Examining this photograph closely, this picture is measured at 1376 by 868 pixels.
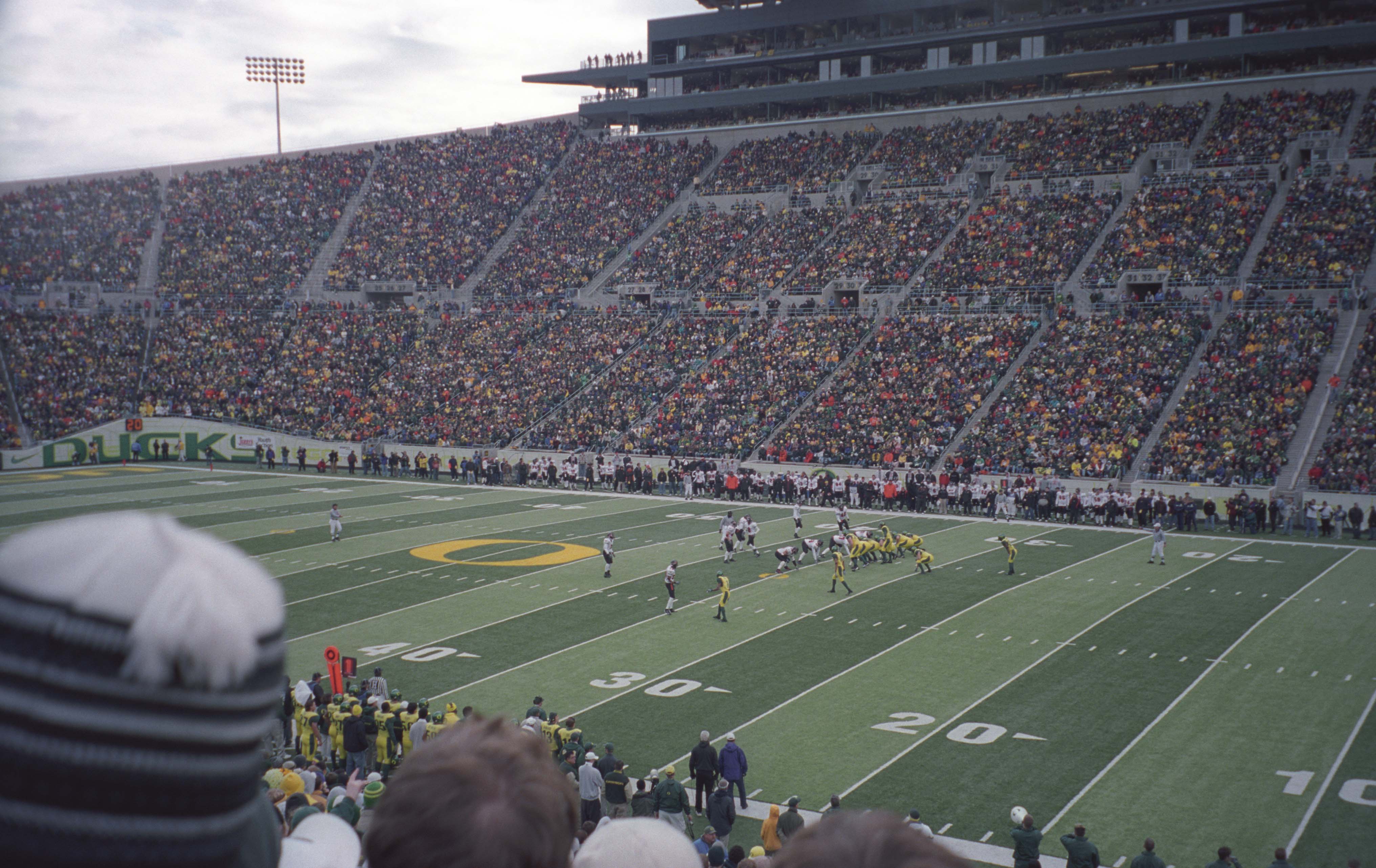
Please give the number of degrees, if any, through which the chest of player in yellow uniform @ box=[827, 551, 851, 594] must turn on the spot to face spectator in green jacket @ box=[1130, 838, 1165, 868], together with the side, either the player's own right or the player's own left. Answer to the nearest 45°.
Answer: approximately 135° to the player's own left

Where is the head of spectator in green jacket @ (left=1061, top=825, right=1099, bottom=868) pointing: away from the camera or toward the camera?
away from the camera

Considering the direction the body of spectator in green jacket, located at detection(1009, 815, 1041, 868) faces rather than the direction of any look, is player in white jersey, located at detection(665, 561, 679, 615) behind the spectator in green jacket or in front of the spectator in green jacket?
in front

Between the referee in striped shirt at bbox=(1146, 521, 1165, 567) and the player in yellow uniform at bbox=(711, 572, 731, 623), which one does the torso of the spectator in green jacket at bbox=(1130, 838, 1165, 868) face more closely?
the referee in striped shirt

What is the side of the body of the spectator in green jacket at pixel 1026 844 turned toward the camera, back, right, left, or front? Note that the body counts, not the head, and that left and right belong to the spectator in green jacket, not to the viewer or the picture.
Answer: back

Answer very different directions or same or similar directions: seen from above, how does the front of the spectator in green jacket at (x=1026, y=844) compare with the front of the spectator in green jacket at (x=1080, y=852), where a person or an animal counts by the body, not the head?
same or similar directions

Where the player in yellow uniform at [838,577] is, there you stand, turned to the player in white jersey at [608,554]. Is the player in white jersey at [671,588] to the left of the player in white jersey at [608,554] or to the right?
left

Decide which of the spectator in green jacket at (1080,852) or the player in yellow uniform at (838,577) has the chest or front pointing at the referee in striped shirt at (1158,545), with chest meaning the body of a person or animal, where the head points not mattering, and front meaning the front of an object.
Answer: the spectator in green jacket

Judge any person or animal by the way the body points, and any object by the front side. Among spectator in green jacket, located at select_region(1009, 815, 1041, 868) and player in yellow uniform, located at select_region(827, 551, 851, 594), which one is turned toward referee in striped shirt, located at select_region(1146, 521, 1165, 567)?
the spectator in green jacket

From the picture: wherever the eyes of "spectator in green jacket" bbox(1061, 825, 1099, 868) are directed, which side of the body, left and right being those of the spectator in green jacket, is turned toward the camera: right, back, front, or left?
back

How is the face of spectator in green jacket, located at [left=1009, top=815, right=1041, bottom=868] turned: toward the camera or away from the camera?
away from the camera

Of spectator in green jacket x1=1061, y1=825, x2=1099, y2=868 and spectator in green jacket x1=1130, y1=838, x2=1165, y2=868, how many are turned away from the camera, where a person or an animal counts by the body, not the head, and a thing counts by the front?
2

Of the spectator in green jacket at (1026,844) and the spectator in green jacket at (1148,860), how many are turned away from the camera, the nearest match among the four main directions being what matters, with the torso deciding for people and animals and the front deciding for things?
2

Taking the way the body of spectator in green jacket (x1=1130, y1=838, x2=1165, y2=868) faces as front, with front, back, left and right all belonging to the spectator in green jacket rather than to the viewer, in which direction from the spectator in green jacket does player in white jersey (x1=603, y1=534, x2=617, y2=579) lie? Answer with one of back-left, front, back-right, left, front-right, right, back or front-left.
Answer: front-left

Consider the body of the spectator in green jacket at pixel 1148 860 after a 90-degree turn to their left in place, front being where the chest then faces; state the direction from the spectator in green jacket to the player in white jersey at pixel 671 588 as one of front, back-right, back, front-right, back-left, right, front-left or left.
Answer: front-right

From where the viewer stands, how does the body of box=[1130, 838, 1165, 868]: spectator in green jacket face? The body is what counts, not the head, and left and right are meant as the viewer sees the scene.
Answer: facing away from the viewer

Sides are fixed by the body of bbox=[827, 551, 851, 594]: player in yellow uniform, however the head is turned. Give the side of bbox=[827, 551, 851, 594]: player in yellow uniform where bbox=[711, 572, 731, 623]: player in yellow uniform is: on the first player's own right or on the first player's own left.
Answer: on the first player's own left

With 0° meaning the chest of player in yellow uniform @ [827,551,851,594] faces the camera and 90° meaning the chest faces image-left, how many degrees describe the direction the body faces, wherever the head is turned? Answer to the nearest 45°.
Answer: approximately 135°
